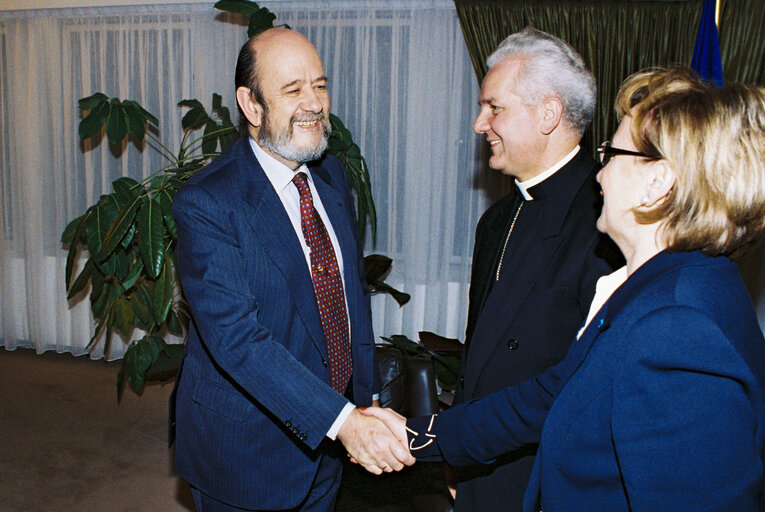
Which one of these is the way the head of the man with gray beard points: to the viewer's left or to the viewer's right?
to the viewer's right

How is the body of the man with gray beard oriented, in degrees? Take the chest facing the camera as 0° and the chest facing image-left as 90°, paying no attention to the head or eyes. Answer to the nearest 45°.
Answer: approximately 315°

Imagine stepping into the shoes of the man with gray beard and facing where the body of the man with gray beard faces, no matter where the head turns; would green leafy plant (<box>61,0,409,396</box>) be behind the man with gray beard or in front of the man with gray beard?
behind

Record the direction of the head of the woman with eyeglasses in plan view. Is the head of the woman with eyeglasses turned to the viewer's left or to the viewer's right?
to the viewer's left

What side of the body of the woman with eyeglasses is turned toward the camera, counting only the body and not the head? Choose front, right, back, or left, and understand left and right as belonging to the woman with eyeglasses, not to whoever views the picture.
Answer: left

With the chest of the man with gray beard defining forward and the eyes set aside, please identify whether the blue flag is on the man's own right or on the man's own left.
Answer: on the man's own left
